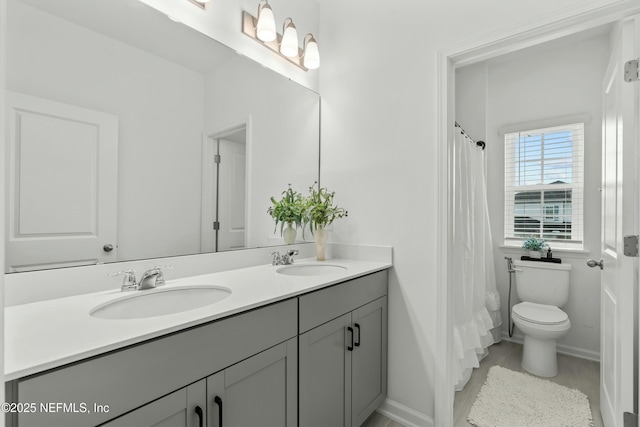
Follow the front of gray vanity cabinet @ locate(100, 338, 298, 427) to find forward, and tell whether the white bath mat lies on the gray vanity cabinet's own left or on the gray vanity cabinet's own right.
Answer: on the gray vanity cabinet's own left

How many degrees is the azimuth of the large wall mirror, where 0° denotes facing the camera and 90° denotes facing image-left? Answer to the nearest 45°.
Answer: approximately 315°

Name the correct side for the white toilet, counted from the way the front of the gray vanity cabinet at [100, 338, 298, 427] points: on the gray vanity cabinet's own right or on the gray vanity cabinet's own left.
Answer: on the gray vanity cabinet's own left

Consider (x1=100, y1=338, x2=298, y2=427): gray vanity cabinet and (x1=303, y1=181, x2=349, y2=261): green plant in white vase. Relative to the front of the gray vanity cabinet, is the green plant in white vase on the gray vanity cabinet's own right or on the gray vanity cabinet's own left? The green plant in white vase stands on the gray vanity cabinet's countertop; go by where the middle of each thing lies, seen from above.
on the gray vanity cabinet's own left

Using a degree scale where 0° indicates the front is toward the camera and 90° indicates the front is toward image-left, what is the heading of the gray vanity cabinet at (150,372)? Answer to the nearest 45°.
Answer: approximately 315°

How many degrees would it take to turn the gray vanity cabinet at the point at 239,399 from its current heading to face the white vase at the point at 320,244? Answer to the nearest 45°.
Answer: approximately 90° to its left

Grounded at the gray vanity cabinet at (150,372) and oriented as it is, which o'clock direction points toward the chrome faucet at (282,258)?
The chrome faucet is roughly at 9 o'clock from the gray vanity cabinet.

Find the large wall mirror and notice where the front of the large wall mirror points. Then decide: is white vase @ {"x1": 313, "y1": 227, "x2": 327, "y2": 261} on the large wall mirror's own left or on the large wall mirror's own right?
on the large wall mirror's own left
